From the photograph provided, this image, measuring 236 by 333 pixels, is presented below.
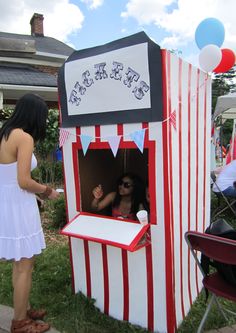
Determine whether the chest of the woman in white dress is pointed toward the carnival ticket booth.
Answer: yes

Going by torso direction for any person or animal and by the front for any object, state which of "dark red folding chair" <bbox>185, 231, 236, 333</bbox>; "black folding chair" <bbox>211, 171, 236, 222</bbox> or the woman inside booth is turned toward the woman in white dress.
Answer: the woman inside booth

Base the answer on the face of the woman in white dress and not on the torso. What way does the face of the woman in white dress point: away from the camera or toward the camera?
away from the camera

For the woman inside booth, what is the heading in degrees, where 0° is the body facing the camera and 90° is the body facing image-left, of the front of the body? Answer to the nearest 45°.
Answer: approximately 45°

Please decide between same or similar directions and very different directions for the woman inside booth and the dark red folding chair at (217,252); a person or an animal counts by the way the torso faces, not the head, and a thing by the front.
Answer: very different directions

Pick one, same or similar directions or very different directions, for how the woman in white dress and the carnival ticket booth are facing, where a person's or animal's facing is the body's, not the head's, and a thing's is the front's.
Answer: very different directions

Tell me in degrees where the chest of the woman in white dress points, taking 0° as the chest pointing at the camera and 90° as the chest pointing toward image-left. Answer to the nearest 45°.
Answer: approximately 270°

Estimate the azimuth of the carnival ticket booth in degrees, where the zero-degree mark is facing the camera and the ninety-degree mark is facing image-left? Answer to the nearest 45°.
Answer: approximately 45°
